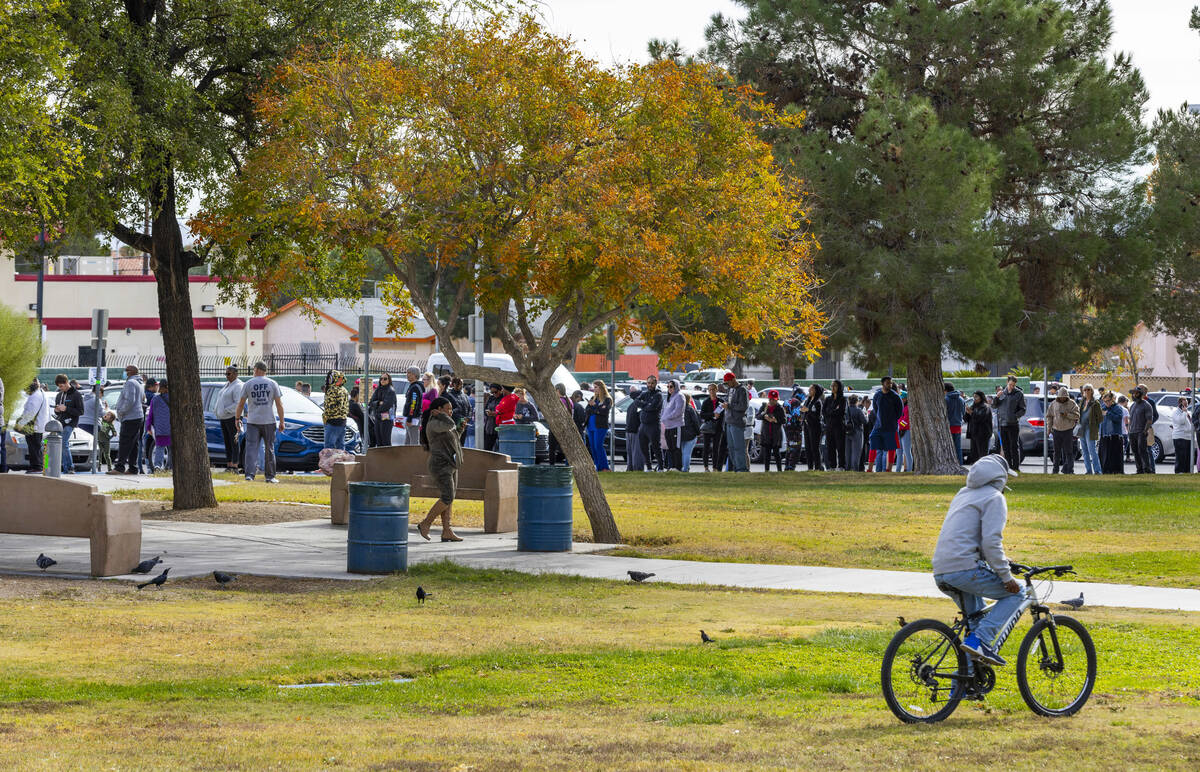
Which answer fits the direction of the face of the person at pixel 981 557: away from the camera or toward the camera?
away from the camera

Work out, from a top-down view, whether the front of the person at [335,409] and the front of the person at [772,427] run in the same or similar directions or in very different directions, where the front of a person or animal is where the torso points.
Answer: very different directions

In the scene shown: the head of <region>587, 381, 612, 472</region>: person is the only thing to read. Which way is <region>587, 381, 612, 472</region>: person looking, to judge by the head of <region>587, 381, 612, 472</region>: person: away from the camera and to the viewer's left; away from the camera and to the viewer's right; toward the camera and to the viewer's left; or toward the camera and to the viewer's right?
toward the camera and to the viewer's left

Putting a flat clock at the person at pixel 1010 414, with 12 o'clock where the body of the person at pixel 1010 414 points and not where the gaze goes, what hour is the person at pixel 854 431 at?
the person at pixel 854 431 is roughly at 3 o'clock from the person at pixel 1010 414.

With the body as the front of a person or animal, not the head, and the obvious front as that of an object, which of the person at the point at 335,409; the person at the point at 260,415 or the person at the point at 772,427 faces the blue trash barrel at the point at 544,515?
the person at the point at 772,427

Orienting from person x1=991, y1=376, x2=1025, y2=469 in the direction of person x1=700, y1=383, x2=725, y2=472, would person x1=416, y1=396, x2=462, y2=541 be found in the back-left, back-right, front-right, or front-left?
front-left

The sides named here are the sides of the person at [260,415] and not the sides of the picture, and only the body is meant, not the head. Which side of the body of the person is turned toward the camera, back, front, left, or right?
back

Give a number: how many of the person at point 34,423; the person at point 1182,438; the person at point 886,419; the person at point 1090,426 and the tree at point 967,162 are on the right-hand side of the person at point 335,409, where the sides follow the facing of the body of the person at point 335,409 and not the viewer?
4

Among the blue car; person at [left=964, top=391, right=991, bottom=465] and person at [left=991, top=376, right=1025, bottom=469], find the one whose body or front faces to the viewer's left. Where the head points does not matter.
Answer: person at [left=964, top=391, right=991, bottom=465]
